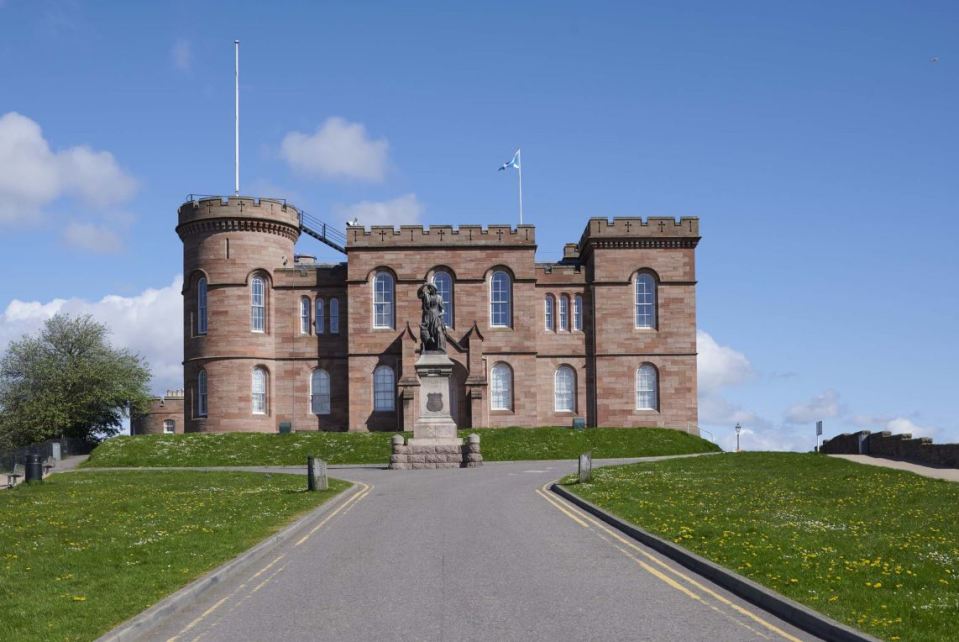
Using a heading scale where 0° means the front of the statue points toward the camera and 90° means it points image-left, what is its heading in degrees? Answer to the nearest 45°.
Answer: approximately 0°

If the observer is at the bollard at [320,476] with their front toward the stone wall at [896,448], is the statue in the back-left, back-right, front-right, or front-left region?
front-left

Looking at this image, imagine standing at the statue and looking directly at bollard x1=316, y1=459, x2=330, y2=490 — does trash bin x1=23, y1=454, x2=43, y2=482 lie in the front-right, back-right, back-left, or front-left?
front-right

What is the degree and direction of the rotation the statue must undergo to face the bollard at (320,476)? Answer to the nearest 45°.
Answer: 0° — it already faces it

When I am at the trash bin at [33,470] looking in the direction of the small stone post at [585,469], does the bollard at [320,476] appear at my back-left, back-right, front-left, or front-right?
front-right

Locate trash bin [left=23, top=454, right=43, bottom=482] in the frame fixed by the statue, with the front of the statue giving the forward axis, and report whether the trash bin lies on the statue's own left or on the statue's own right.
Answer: on the statue's own right

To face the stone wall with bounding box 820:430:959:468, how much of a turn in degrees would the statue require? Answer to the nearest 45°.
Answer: approximately 90° to its left

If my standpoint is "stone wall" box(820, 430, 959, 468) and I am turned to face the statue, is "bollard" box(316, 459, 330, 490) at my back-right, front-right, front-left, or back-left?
front-left
